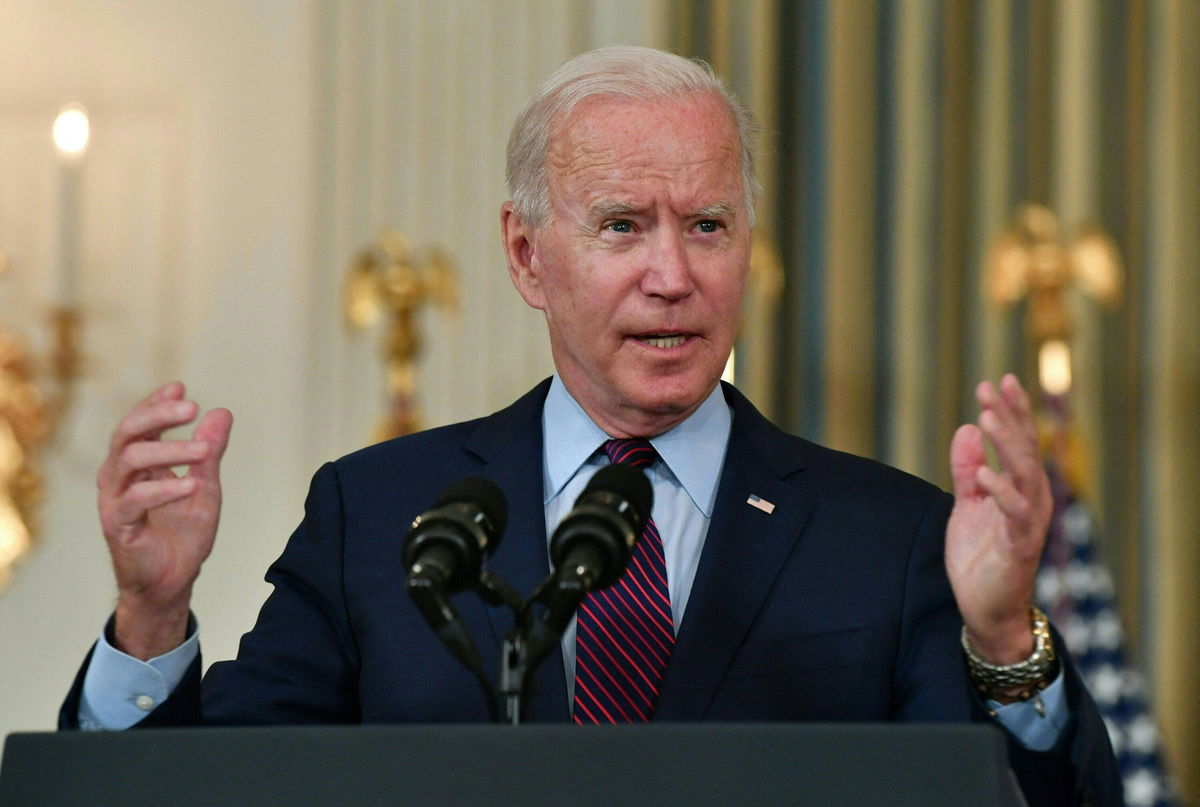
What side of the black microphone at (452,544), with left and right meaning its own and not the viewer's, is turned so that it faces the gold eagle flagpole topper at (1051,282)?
front

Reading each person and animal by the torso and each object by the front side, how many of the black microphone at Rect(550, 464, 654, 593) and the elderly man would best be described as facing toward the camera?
1

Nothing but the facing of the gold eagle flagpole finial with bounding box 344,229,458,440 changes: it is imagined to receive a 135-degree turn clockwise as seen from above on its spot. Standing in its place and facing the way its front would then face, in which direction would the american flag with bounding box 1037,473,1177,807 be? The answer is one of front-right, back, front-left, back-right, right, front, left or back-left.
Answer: back

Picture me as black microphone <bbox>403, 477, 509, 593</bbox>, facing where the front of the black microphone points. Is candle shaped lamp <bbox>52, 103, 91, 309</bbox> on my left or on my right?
on my left

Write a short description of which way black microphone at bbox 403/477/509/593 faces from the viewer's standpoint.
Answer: facing away from the viewer and to the right of the viewer

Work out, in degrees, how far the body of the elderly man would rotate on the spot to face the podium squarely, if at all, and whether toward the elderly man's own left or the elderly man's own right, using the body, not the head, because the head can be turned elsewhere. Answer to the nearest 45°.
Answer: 0° — they already face it

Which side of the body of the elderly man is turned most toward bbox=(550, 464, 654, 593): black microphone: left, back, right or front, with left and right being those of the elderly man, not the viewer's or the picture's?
front

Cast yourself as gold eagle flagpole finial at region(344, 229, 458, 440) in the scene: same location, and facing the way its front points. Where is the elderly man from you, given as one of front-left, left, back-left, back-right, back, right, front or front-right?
front

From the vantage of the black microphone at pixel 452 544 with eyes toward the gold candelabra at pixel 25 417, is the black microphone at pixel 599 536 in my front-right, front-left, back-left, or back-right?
back-right

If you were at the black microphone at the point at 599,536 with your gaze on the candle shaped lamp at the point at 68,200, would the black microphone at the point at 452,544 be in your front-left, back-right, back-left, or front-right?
front-left

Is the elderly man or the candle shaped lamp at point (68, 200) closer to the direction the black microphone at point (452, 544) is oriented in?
the elderly man

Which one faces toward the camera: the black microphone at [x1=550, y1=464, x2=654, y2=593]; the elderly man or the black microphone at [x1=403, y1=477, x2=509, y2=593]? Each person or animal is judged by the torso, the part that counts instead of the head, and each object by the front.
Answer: the elderly man

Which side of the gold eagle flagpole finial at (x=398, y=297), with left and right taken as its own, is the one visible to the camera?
front

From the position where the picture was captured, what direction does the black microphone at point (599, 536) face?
facing away from the viewer and to the right of the viewer

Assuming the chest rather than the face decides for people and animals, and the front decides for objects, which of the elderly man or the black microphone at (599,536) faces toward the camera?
the elderly man

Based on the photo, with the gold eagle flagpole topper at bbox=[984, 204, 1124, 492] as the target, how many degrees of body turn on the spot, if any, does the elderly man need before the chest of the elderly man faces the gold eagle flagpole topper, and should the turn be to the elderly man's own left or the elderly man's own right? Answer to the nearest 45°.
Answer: approximately 135° to the elderly man's own left

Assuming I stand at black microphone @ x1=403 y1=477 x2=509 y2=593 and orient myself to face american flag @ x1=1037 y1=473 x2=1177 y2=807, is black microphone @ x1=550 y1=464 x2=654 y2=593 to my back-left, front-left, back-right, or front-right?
front-right

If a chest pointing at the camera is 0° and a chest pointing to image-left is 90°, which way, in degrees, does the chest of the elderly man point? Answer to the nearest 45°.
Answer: approximately 0°

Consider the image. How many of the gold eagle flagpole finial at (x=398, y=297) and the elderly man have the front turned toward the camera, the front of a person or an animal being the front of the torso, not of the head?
2
